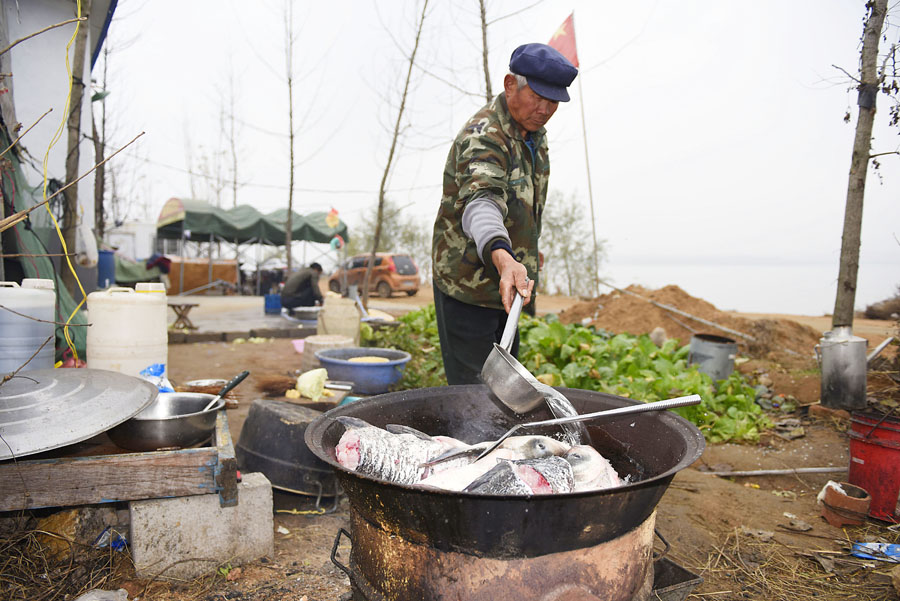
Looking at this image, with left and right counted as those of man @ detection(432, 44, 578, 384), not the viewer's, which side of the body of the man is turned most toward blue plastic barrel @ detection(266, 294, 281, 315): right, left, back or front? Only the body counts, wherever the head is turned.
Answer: back

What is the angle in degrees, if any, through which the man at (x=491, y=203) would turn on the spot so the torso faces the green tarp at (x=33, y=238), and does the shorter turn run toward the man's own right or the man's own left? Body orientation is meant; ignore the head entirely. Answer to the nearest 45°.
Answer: approximately 135° to the man's own right

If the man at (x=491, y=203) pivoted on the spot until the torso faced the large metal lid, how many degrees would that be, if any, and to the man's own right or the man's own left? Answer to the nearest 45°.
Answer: approximately 90° to the man's own right

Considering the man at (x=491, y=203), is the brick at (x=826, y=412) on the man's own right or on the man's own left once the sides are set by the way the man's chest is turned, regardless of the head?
on the man's own left

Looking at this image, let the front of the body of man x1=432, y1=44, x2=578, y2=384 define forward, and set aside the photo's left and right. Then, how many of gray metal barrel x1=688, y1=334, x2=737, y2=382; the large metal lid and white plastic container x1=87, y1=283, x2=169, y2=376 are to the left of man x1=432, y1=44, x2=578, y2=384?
1

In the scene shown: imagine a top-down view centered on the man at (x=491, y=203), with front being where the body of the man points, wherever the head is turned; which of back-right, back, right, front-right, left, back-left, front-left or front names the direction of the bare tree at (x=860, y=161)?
left

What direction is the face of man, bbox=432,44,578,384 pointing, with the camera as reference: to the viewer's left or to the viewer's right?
to the viewer's right

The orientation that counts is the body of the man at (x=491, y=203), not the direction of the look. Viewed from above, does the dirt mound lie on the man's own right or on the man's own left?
on the man's own left

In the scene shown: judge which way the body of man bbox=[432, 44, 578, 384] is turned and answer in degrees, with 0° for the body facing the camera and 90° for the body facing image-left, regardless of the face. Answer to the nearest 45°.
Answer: approximately 315°

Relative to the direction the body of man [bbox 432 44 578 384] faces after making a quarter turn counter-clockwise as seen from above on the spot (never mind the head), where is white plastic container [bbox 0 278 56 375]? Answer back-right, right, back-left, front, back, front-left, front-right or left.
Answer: back-left

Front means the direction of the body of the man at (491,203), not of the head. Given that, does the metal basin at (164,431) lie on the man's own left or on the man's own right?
on the man's own right

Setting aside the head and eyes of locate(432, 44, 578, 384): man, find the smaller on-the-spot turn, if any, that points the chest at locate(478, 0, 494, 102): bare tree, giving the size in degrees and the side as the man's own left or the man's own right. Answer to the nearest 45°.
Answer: approximately 135° to the man's own left

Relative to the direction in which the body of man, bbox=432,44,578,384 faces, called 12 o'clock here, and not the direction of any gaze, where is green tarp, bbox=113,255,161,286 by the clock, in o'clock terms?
The green tarp is roughly at 6 o'clock from the man.

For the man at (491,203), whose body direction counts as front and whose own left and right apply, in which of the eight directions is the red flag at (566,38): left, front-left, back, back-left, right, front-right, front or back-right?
back-left
